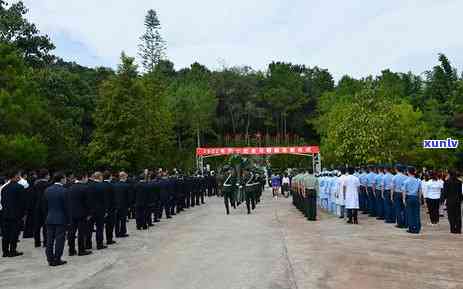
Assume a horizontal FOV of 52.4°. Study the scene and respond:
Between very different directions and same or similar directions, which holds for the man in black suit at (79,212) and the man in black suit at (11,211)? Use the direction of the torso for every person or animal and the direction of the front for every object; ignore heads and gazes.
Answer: same or similar directions

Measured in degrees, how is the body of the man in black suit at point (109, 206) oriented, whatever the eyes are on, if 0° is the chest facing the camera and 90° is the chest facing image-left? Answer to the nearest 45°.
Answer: approximately 225°

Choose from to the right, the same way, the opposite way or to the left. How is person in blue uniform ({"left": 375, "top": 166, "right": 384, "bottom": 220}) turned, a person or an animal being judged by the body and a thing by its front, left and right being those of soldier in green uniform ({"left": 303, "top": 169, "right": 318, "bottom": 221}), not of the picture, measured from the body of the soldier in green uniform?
the same way

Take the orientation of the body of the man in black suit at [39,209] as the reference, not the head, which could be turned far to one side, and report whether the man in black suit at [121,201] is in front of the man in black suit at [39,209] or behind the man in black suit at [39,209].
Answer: in front
